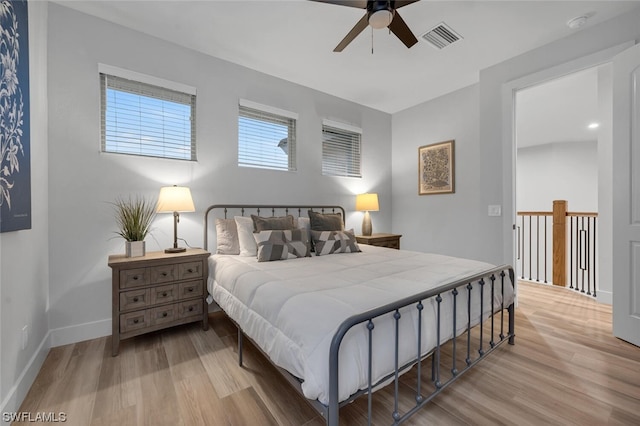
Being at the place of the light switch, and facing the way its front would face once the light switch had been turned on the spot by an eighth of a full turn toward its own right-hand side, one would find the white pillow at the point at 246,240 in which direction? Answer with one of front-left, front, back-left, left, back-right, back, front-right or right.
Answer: front

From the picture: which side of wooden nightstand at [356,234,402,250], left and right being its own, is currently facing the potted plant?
right

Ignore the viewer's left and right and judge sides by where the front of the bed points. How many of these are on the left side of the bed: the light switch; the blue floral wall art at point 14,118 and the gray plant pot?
1

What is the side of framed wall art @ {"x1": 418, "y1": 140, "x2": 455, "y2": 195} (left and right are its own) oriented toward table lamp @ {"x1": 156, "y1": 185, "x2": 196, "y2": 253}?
front

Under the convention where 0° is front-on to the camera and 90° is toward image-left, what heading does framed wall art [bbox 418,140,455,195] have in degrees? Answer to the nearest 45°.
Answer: approximately 45°

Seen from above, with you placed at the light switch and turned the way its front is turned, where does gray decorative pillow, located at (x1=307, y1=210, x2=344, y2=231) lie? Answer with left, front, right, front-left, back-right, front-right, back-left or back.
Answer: front-right

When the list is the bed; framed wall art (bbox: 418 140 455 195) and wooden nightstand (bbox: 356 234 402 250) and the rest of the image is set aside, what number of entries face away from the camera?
0

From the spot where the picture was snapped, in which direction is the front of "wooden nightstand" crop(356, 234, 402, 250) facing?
facing the viewer and to the right of the viewer

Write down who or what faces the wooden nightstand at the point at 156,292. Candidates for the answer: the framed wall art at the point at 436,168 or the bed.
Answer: the framed wall art

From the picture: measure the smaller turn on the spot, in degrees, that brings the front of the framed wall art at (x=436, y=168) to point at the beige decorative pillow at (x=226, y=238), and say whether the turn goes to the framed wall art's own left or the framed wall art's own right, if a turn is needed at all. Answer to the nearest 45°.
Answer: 0° — it already faces it

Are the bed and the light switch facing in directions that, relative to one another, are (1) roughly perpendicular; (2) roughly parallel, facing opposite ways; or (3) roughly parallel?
roughly perpendicular

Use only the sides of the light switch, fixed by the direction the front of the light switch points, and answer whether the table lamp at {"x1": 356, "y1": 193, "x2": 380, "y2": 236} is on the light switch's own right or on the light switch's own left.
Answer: on the light switch's own right
